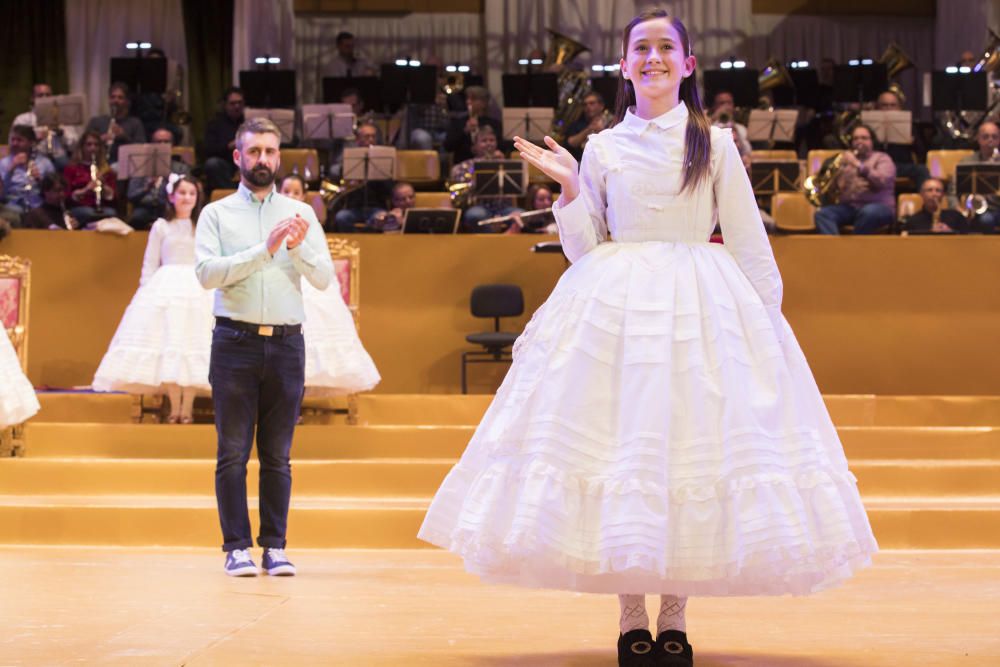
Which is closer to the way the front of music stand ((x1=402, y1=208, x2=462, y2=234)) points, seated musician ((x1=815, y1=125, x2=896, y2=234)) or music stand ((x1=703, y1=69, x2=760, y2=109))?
the music stand

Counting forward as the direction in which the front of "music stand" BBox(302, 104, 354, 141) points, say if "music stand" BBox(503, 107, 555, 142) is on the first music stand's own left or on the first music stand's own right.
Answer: on the first music stand's own right

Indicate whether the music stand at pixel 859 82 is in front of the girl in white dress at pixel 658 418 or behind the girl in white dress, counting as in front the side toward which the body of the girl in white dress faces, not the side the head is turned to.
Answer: behind

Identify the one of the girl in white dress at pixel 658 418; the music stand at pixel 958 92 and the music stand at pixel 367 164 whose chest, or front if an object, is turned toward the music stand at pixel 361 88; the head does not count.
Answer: the music stand at pixel 367 164

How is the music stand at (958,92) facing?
away from the camera

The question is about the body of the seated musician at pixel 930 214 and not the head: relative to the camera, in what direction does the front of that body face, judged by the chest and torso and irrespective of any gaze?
toward the camera

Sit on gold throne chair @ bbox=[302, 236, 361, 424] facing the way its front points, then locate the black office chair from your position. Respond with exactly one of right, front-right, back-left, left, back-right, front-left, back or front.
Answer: back-left

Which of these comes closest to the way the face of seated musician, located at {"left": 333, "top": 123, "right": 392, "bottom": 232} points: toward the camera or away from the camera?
toward the camera

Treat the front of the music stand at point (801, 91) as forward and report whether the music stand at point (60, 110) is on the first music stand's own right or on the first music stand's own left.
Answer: on the first music stand's own left

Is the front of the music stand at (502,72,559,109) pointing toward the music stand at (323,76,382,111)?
no

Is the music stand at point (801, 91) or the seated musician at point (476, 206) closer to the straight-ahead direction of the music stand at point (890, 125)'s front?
the music stand

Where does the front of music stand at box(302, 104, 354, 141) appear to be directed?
away from the camera

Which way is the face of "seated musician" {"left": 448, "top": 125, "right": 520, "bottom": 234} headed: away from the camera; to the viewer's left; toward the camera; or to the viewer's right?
toward the camera

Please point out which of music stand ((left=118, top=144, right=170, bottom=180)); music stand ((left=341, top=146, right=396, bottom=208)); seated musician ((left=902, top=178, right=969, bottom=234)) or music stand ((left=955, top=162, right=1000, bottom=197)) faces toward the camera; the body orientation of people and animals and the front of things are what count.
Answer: the seated musician

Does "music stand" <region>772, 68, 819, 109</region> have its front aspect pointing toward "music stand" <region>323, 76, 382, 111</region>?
no

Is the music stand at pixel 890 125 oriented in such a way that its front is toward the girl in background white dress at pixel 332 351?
no

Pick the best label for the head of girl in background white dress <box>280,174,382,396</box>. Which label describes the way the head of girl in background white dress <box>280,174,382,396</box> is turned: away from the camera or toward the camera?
toward the camera

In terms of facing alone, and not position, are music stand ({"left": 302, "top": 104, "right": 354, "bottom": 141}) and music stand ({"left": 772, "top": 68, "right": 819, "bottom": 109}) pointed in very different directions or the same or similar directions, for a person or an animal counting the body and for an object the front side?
same or similar directions

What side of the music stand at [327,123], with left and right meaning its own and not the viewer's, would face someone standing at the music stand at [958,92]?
right

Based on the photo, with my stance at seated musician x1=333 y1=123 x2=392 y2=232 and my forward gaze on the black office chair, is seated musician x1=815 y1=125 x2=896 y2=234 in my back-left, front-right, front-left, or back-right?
front-left

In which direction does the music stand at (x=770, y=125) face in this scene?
away from the camera

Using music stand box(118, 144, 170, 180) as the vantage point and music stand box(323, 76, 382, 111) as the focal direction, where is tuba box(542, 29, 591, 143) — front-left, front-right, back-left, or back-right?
front-right

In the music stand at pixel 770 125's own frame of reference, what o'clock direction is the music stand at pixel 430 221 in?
the music stand at pixel 430 221 is roughly at 7 o'clock from the music stand at pixel 770 125.

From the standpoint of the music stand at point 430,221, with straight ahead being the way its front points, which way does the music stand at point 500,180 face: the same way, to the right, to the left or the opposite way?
the same way

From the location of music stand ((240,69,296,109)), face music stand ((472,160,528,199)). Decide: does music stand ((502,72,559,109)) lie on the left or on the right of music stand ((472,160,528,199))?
left

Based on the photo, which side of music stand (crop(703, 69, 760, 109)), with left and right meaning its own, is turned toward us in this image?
back
